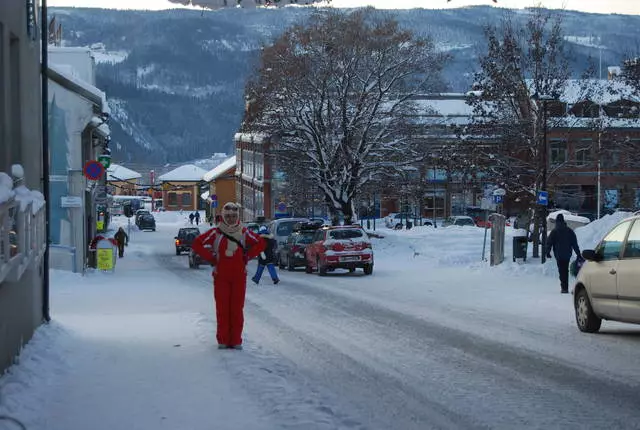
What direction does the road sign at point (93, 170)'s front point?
toward the camera

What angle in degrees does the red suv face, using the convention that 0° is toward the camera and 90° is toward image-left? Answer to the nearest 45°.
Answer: approximately 135°

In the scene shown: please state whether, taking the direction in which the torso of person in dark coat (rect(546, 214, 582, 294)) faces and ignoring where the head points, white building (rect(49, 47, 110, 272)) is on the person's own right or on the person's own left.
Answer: on the person's own left

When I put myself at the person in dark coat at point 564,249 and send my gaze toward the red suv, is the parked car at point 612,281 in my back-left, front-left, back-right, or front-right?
back-left

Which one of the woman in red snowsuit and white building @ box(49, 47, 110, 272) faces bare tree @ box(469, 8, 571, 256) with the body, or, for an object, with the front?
the white building

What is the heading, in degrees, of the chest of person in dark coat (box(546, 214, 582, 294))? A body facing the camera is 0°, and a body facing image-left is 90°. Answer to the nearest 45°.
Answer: approximately 180°

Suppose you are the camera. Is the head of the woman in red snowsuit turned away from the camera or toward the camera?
toward the camera

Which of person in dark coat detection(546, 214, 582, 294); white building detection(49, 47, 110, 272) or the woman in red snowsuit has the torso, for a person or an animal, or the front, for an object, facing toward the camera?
the woman in red snowsuit

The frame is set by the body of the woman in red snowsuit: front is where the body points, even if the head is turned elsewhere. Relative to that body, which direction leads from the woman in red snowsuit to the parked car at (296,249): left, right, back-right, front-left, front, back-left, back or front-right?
back

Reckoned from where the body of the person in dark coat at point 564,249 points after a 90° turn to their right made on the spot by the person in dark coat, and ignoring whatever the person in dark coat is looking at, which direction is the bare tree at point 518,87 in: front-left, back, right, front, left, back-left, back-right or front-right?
left

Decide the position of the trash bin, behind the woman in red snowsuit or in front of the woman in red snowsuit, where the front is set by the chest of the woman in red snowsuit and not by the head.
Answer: behind

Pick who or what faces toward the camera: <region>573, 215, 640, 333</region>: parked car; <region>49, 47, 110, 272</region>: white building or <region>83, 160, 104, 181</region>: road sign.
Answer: the road sign

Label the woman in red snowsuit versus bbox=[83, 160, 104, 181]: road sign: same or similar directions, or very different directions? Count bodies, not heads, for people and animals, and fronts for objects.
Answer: same or similar directions

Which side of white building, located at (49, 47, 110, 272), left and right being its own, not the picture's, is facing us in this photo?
right

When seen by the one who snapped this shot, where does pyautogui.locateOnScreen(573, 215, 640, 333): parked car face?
facing away from the viewer and to the left of the viewer

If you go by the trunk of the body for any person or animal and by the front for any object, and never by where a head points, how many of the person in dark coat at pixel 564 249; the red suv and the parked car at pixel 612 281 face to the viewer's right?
0
